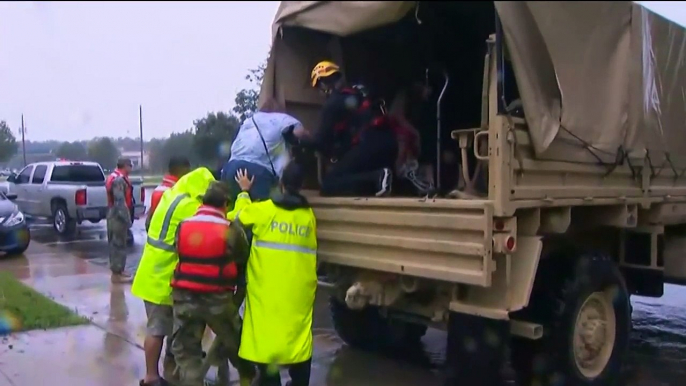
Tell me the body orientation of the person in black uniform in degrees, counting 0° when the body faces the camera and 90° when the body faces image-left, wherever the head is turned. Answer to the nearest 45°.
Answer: approximately 90°

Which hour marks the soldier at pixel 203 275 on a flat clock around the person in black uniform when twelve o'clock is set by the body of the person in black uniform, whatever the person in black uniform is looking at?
The soldier is roughly at 11 o'clock from the person in black uniform.

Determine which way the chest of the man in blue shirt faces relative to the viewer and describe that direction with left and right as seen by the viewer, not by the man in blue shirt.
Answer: facing away from the viewer and to the right of the viewer

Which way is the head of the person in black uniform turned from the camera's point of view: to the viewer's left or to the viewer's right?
to the viewer's left

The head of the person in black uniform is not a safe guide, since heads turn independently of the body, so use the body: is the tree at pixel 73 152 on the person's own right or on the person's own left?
on the person's own right

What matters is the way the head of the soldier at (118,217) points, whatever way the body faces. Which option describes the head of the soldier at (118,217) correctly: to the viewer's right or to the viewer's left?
to the viewer's right

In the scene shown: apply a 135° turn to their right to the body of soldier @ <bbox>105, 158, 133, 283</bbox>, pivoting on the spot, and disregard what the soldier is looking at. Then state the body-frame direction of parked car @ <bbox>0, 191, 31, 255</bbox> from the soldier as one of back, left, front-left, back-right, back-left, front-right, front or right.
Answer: right

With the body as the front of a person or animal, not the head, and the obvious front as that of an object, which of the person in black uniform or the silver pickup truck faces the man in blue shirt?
the person in black uniform

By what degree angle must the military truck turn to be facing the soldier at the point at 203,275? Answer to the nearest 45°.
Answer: approximately 135° to its left

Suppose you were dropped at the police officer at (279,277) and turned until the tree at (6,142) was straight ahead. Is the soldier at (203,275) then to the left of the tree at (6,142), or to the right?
left
